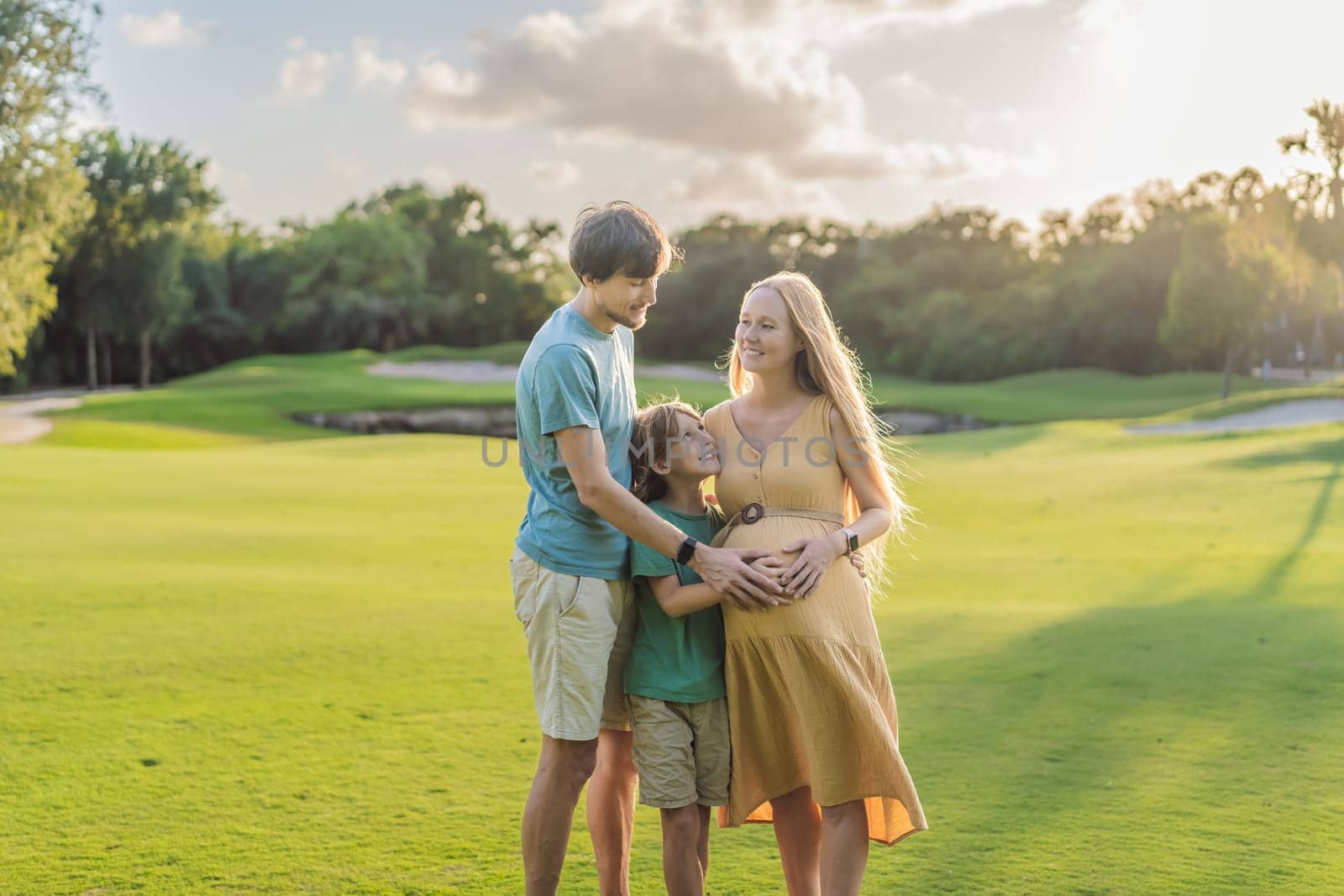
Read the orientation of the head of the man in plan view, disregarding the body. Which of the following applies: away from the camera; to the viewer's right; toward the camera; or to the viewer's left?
to the viewer's right

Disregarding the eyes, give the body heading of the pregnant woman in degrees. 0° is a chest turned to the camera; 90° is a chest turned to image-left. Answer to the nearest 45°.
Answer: approximately 45°

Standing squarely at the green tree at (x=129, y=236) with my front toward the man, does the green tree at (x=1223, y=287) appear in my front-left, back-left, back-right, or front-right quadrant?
front-left

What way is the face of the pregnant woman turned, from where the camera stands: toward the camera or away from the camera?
toward the camera

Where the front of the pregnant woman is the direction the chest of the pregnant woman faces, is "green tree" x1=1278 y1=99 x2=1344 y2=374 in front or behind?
behind

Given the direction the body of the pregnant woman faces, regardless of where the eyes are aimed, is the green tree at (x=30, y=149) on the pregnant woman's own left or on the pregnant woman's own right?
on the pregnant woman's own right

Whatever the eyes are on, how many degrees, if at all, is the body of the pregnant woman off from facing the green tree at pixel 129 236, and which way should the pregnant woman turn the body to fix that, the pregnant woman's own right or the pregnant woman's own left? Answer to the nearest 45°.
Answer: approximately 90° to the pregnant woman's own right
